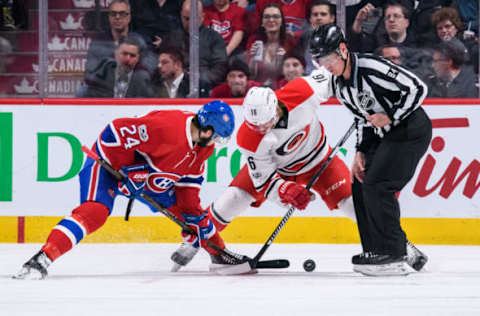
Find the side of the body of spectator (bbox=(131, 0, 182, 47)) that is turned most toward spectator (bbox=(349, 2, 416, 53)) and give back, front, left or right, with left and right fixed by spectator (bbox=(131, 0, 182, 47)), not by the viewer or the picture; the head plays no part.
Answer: left

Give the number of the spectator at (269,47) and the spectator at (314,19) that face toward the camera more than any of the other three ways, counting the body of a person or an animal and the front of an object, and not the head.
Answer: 2

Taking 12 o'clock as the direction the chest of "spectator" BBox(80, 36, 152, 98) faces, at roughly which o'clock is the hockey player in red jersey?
The hockey player in red jersey is roughly at 12 o'clock from the spectator.
